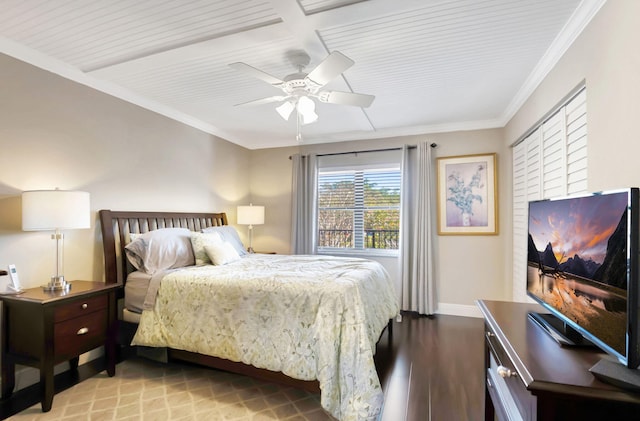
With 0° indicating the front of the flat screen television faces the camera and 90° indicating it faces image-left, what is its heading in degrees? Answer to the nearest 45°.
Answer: approximately 45°

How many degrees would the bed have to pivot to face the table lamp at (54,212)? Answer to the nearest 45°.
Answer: approximately 135° to its right

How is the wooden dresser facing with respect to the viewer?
to the viewer's left

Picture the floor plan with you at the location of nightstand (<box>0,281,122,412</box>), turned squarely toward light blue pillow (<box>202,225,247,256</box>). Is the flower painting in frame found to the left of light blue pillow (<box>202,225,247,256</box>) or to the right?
right

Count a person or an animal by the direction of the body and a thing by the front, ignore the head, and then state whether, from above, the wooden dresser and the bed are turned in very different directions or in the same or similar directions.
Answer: very different directions

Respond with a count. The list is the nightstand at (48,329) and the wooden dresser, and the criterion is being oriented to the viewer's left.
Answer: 1

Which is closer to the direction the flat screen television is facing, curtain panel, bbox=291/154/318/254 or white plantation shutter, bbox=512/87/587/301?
the curtain panel

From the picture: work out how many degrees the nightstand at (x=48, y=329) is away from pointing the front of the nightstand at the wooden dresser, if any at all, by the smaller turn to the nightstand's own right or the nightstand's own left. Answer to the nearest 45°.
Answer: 0° — it already faces it

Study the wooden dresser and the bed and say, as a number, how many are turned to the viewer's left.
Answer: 1

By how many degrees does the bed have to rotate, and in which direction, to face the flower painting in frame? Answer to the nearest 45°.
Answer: approximately 90° to its left

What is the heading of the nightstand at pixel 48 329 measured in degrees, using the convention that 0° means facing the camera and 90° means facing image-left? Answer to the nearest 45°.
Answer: approximately 315°
